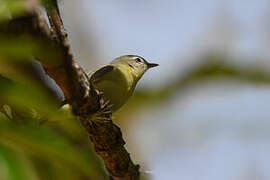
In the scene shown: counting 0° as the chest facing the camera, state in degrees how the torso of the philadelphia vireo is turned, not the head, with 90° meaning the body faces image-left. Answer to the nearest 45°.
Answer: approximately 270°
